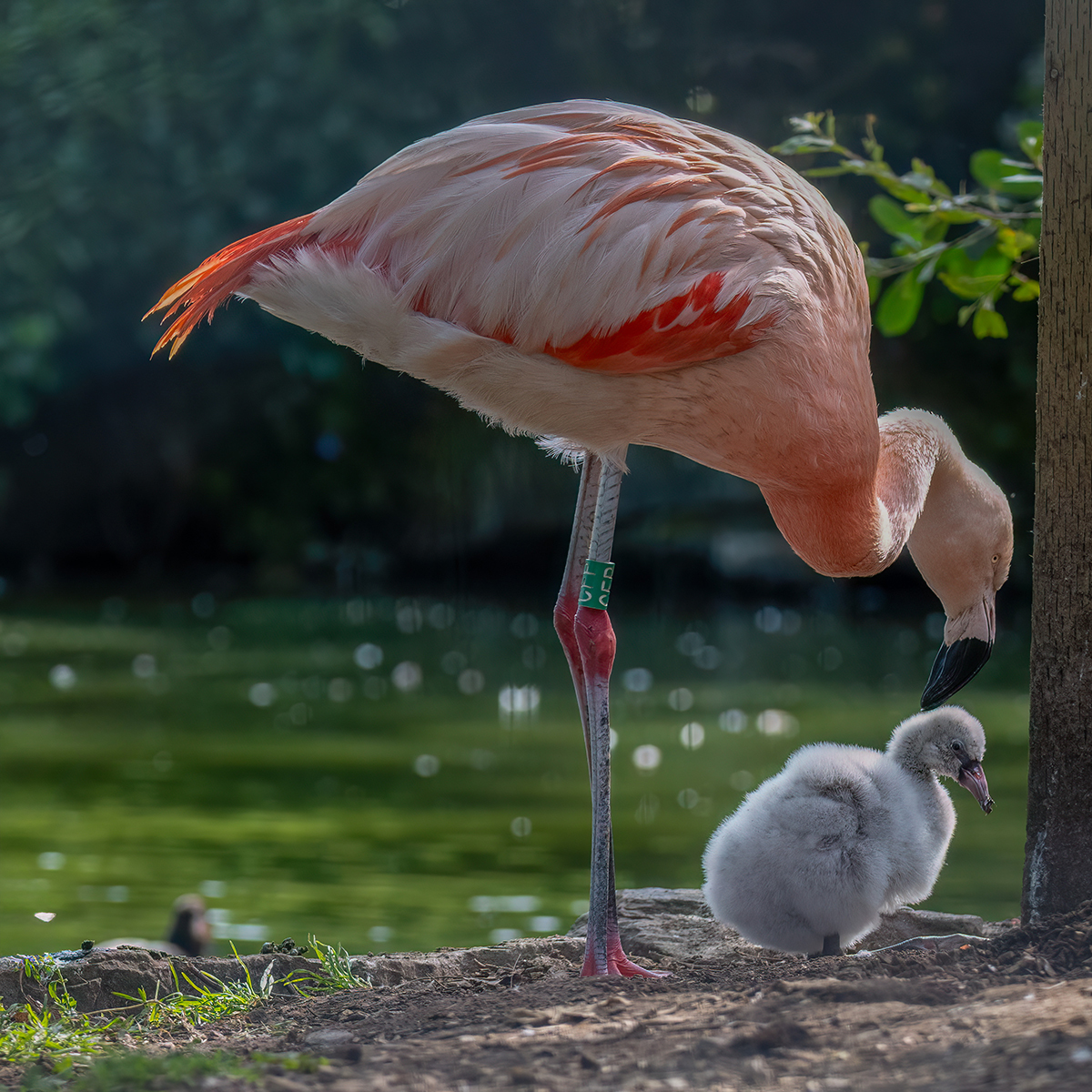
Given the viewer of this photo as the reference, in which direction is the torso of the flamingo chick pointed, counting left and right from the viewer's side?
facing to the right of the viewer

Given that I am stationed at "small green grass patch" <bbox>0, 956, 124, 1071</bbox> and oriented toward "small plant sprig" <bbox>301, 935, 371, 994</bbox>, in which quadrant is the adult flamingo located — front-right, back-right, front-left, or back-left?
front-right

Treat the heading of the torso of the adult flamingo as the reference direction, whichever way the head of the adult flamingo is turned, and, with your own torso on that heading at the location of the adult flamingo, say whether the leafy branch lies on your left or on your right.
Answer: on your left

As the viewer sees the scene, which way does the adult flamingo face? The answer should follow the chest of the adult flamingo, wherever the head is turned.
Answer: to the viewer's right

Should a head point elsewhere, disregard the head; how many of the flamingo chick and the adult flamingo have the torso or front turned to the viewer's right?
2

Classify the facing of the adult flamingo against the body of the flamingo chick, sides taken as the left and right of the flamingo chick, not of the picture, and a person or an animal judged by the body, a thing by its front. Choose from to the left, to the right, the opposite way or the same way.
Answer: the same way

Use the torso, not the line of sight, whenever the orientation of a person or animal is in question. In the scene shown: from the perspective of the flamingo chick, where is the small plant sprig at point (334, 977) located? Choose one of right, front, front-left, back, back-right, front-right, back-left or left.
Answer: back

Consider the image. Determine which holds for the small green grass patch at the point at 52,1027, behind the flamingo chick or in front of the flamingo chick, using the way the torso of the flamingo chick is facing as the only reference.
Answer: behind
